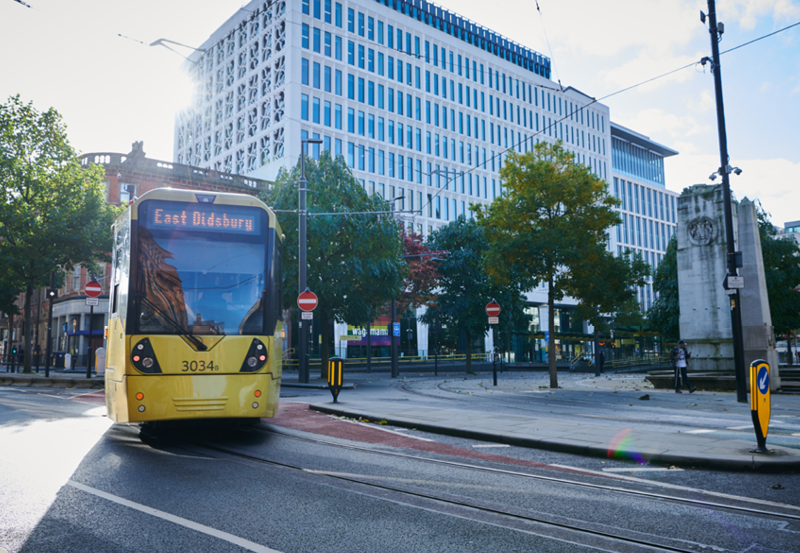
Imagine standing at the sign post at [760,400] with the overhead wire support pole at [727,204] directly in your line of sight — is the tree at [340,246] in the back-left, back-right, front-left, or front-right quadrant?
front-left

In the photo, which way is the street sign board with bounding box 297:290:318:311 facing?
toward the camera

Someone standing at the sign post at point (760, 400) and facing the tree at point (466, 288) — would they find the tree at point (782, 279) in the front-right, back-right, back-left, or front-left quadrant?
front-right

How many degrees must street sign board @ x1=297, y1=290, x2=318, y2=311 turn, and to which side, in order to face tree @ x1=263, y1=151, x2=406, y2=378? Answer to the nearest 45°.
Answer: approximately 180°

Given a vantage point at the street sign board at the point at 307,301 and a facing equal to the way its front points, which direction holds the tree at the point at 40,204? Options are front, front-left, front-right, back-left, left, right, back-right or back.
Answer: back-right

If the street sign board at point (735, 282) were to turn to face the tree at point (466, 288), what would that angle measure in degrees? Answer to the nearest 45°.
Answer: approximately 135° to its right

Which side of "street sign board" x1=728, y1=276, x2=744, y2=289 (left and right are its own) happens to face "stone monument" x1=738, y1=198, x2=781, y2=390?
back

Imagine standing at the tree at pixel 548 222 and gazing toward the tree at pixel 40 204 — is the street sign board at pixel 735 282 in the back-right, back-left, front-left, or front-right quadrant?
back-left

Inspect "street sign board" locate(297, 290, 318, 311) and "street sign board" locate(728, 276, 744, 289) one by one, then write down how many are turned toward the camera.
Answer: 2

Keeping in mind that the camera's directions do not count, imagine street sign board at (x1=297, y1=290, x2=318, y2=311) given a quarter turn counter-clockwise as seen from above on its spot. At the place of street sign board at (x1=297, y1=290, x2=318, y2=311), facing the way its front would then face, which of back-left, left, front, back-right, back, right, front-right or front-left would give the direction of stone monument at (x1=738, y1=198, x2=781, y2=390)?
front

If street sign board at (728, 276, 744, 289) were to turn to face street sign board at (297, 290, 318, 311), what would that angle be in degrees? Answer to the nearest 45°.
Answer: approximately 90° to its right

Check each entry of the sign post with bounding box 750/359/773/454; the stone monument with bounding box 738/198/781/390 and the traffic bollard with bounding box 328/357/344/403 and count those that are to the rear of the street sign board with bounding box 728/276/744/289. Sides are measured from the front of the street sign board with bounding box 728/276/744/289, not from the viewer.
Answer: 1

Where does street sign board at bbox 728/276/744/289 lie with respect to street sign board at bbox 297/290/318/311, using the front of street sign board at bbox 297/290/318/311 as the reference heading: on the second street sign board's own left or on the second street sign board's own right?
on the second street sign board's own left

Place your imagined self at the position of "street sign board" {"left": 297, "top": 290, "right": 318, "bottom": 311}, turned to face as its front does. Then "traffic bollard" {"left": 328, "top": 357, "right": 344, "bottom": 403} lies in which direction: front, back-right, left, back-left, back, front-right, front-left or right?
front

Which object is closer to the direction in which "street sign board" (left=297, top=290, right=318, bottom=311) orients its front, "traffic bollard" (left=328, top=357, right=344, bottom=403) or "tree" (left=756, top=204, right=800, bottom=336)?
the traffic bollard

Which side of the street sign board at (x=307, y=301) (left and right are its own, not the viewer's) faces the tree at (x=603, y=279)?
left

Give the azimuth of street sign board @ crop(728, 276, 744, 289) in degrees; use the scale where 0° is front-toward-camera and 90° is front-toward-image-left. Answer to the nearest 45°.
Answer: approximately 0°

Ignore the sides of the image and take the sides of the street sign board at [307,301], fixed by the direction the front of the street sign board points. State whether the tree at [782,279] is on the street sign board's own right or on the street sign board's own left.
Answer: on the street sign board's own left
